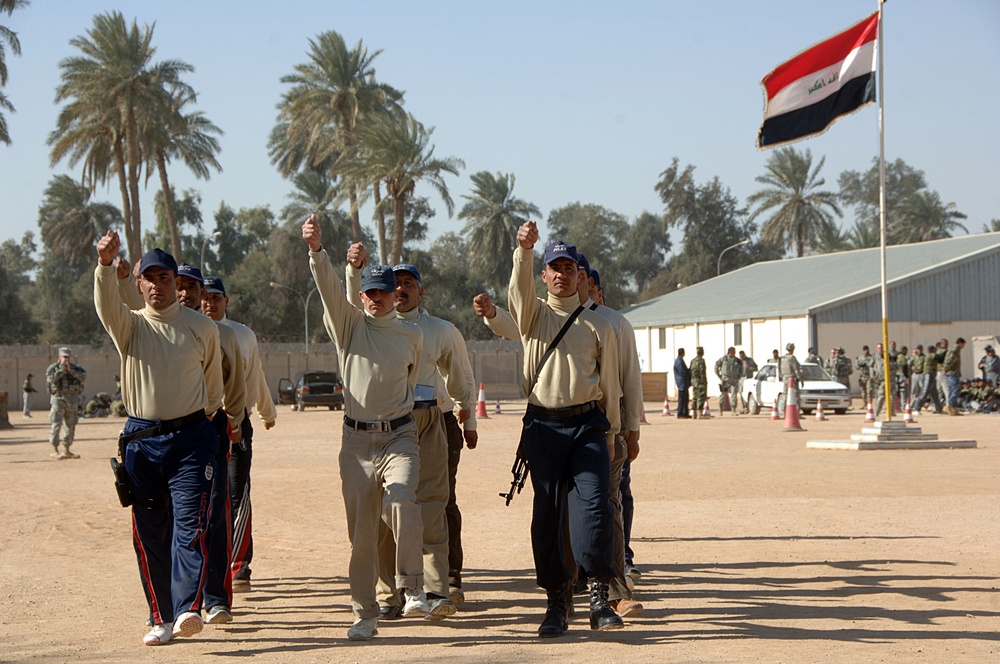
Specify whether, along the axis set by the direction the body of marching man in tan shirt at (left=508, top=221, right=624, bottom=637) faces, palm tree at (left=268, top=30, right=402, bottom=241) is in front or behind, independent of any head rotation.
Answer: behind

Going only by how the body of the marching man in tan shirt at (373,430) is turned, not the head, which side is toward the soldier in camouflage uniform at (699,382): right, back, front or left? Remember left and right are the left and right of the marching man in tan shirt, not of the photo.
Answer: back

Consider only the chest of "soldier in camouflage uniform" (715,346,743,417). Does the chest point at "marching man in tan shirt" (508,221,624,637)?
yes

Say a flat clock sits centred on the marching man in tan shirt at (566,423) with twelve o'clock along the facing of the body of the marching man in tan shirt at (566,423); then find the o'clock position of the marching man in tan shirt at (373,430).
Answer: the marching man in tan shirt at (373,430) is roughly at 3 o'clock from the marching man in tan shirt at (566,423).

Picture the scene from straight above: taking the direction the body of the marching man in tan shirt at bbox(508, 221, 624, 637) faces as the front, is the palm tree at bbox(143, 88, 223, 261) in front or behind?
behind

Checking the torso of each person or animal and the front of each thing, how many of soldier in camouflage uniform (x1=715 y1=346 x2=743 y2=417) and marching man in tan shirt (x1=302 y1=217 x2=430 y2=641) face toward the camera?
2

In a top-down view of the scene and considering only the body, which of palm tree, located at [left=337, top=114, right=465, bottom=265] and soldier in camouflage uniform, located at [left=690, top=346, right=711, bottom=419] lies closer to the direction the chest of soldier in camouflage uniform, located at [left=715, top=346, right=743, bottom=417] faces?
the soldier in camouflage uniform

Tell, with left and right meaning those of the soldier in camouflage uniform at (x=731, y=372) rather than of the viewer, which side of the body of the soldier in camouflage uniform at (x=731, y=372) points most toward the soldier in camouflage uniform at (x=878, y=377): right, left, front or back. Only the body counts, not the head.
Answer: left

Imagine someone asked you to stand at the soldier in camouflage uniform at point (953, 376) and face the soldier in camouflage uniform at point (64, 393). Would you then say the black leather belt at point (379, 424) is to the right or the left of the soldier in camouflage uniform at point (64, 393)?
left

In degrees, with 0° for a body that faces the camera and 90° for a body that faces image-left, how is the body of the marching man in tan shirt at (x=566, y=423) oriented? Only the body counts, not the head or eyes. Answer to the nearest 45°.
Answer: approximately 0°
